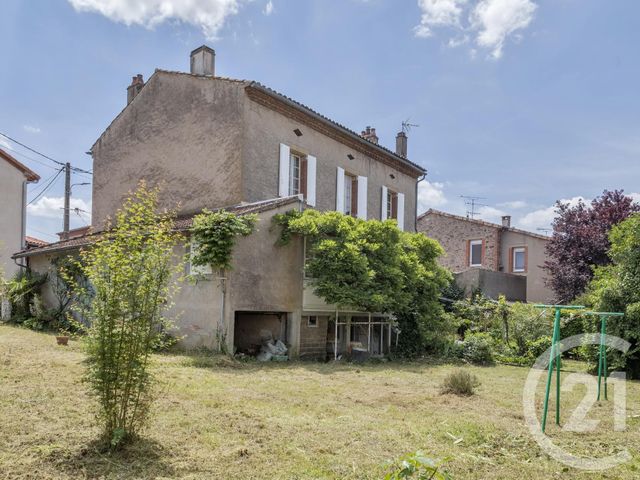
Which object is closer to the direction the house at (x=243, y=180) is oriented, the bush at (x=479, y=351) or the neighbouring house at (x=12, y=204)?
the bush

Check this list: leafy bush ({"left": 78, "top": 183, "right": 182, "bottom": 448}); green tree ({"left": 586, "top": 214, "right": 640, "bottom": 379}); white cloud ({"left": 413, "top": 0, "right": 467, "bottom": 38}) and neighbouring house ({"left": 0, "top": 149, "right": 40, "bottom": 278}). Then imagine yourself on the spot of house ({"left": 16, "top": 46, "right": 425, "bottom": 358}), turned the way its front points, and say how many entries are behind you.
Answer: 1

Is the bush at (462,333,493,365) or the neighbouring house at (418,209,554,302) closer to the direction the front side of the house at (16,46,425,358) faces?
the bush

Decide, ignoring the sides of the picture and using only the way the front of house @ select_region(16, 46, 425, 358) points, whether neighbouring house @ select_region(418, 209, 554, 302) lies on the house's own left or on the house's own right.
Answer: on the house's own left

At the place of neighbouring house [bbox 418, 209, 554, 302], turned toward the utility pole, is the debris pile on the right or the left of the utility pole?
left

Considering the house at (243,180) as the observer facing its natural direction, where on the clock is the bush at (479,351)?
The bush is roughly at 11 o'clock from the house.

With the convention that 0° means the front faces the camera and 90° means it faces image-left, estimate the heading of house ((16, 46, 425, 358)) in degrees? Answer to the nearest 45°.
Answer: approximately 315°

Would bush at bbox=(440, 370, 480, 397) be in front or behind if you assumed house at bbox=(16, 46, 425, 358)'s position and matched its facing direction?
in front

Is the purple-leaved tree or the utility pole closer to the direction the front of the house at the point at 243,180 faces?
the purple-leaved tree
